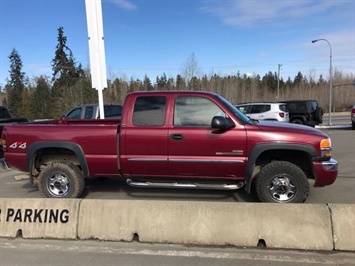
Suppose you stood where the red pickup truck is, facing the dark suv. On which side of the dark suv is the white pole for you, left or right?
left

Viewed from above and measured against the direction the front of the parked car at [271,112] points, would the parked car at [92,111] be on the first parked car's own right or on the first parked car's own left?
on the first parked car's own left

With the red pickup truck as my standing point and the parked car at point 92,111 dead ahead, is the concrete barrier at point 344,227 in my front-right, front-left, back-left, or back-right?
back-right

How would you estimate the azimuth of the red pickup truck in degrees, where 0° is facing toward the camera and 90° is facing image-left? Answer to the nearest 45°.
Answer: approximately 270°
